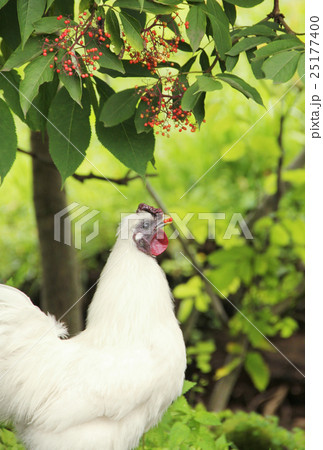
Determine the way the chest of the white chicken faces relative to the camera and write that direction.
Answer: to the viewer's right

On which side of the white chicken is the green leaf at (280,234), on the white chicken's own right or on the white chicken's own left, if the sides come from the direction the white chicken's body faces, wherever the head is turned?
on the white chicken's own left
